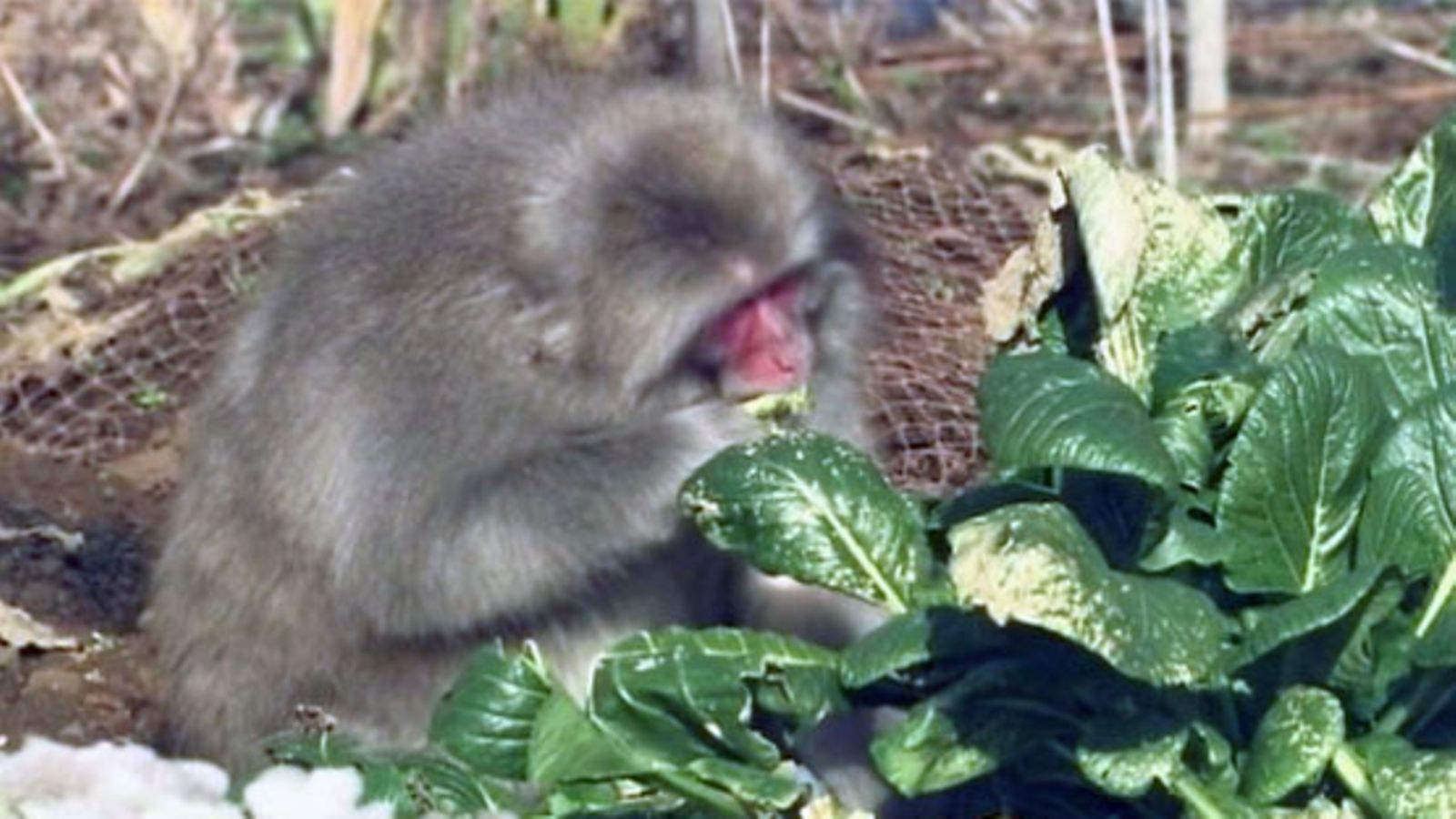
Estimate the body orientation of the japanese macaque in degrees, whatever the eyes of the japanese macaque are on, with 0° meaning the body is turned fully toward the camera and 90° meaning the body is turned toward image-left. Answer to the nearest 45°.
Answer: approximately 270°

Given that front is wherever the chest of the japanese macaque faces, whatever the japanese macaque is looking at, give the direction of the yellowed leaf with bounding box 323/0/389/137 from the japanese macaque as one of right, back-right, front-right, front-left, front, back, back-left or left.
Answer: left
